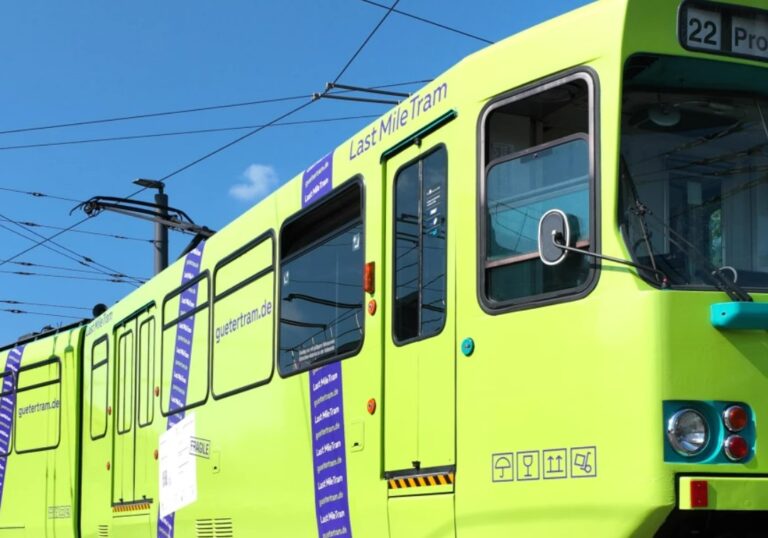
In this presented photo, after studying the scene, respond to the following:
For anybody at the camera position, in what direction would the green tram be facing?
facing the viewer and to the right of the viewer
